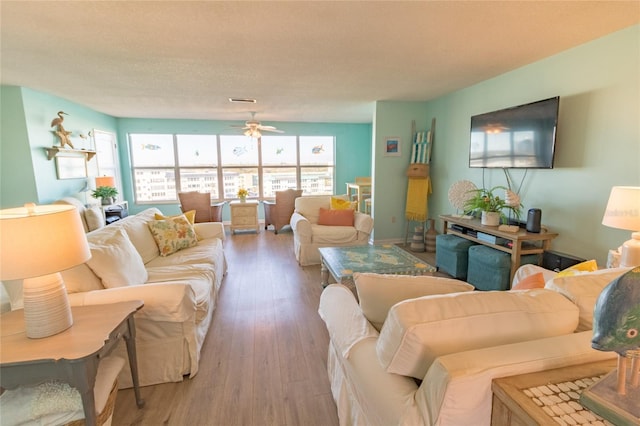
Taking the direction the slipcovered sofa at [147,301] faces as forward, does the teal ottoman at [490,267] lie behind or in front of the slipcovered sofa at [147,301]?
in front

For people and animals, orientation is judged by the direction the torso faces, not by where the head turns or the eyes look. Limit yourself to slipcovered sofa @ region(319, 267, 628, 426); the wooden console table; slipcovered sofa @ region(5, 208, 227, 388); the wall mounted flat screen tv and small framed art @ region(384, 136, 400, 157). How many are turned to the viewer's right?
1

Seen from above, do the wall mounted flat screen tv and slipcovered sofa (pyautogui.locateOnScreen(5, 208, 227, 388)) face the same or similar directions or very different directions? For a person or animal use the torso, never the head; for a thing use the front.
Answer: very different directions

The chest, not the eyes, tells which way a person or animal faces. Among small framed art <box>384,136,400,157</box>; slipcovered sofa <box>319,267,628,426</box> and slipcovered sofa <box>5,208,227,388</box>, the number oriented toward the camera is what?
1

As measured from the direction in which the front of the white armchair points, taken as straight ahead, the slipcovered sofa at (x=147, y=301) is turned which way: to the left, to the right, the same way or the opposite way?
to the left

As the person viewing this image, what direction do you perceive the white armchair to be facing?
facing the viewer and to the right of the viewer

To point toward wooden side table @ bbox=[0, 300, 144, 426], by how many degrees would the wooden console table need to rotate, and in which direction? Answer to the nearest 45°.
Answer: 0° — it already faces it

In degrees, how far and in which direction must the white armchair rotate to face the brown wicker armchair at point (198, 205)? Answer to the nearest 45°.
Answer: approximately 180°

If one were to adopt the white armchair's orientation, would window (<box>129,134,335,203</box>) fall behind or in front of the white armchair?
behind

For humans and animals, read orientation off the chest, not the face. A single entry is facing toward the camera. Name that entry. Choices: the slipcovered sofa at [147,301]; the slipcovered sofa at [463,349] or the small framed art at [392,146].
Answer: the small framed art

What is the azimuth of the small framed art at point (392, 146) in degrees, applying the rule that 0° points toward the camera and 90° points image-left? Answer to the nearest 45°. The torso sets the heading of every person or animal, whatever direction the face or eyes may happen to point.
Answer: approximately 0°

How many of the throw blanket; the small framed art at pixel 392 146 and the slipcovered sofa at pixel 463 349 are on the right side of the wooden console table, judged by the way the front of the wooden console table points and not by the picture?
2

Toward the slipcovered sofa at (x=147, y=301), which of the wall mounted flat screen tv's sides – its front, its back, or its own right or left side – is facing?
front

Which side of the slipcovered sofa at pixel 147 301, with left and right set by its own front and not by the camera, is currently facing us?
right

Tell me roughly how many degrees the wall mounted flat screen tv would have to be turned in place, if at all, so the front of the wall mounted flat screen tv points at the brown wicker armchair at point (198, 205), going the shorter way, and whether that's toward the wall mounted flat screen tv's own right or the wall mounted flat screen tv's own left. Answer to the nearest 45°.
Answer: approximately 45° to the wall mounted flat screen tv's own right

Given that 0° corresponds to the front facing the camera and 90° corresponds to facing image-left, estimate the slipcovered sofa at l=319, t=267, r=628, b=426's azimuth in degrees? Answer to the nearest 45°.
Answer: approximately 135°

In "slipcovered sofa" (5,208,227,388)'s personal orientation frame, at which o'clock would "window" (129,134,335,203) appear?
The window is roughly at 10 o'clock from the slipcovered sofa.

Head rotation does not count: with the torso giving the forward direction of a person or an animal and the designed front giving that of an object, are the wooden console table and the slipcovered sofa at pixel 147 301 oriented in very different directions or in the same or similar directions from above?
very different directions

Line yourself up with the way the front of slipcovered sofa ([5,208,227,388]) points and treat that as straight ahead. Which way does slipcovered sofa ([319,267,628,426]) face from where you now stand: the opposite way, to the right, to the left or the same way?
to the left
